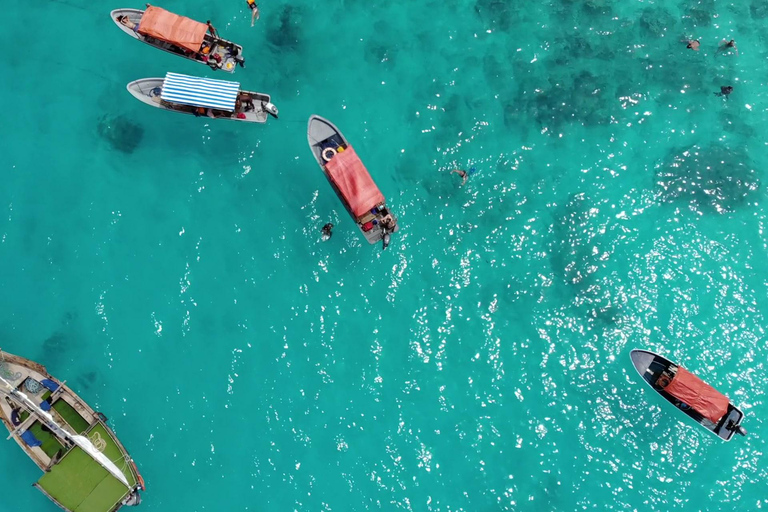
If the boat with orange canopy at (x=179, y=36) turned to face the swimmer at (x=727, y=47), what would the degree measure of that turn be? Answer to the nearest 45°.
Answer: approximately 180°

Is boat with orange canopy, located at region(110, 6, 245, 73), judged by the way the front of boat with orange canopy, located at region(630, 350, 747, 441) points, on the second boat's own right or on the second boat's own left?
on the second boat's own left

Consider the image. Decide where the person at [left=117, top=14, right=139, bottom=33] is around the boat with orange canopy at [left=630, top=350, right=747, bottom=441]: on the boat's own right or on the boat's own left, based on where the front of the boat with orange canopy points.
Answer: on the boat's own left

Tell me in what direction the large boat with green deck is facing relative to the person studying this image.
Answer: facing away from the viewer and to the left of the viewer

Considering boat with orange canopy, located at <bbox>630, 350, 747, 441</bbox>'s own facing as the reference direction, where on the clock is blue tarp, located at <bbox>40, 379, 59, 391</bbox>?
The blue tarp is roughly at 10 o'clock from the boat with orange canopy.

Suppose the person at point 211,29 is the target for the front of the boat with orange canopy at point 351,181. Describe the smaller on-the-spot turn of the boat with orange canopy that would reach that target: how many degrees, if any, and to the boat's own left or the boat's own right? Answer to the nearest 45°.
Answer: approximately 45° to the boat's own left

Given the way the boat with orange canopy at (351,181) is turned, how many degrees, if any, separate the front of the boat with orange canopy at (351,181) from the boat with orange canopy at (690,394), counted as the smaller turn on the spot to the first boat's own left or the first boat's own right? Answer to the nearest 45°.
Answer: approximately 135° to the first boat's own right

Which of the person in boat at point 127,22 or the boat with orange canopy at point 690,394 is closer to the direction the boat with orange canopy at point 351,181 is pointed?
the person in boat

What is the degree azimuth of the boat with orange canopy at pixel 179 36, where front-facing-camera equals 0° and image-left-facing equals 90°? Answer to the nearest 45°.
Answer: approximately 135°
